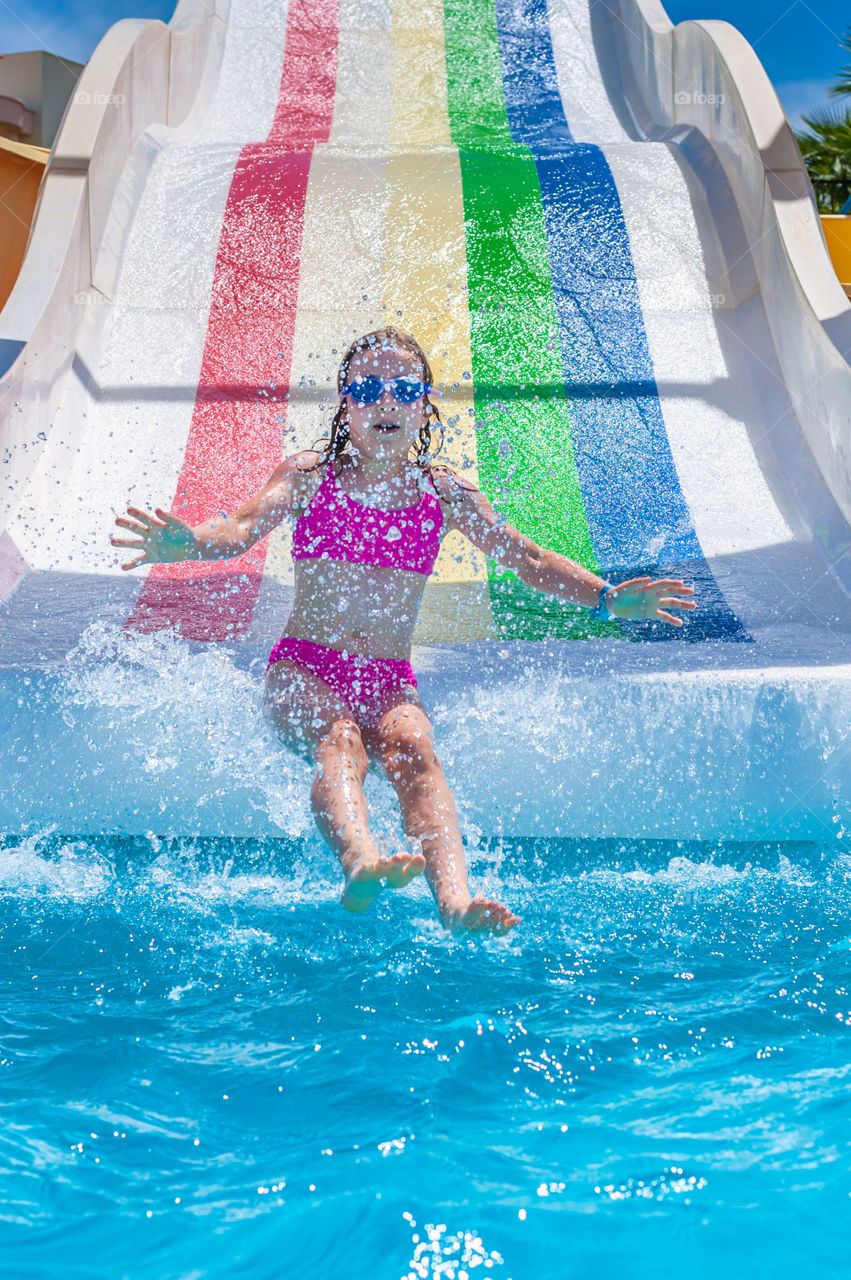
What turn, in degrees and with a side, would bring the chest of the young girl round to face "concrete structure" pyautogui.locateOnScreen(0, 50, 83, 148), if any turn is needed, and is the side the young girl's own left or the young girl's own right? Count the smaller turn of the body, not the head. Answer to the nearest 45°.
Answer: approximately 180°

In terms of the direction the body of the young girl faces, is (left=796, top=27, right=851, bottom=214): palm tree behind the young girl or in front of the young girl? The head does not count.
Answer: behind

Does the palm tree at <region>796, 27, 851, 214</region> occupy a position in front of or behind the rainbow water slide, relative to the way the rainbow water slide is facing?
behind

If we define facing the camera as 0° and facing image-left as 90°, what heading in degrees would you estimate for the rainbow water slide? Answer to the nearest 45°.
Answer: approximately 0°

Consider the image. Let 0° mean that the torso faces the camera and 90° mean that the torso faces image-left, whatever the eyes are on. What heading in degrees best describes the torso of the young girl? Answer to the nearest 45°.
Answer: approximately 0°
